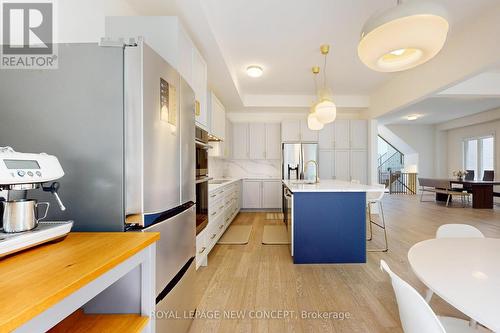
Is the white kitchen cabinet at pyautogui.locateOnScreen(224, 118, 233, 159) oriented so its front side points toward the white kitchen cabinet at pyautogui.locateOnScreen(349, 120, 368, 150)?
yes

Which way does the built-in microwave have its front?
to the viewer's right

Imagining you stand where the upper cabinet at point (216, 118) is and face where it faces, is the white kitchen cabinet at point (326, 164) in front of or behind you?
in front

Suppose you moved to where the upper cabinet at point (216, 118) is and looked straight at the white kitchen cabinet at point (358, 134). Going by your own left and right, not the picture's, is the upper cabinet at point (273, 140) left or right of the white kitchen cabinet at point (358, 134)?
left

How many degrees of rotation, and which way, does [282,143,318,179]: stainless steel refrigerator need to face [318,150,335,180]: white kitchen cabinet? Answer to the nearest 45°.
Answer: approximately 135° to its left

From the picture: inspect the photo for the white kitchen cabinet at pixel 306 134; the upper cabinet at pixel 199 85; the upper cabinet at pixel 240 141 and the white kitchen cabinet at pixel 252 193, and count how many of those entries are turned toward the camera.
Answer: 3

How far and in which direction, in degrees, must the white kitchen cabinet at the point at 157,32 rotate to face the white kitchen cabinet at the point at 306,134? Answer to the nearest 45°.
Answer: approximately 45° to its left

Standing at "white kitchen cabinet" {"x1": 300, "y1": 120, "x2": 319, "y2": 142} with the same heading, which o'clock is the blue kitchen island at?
The blue kitchen island is roughly at 12 o'clock from the white kitchen cabinet.

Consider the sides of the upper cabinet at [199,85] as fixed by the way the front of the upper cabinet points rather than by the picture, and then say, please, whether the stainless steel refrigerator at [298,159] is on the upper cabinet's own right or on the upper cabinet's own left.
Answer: on the upper cabinet's own left

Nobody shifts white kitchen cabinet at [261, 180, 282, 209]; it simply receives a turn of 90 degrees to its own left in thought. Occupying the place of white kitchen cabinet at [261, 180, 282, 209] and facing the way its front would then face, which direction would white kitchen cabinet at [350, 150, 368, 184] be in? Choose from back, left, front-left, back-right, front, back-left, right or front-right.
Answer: front

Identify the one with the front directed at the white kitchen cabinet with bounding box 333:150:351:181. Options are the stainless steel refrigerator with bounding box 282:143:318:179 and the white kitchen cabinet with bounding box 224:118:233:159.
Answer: the white kitchen cabinet with bounding box 224:118:233:159

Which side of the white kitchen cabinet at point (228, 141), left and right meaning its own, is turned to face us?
right

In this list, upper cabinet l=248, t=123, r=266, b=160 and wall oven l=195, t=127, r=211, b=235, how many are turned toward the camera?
1

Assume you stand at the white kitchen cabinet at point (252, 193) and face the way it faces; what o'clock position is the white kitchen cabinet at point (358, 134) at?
the white kitchen cabinet at point (358, 134) is roughly at 9 o'clock from the white kitchen cabinet at point (252, 193).
